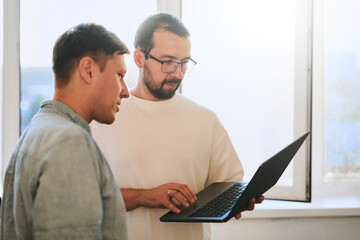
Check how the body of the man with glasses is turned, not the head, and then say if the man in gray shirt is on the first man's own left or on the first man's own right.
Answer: on the first man's own right

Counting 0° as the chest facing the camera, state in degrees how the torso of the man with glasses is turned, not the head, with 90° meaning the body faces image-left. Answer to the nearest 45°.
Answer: approximately 315°

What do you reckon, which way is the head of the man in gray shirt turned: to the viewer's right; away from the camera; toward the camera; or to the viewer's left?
to the viewer's right
